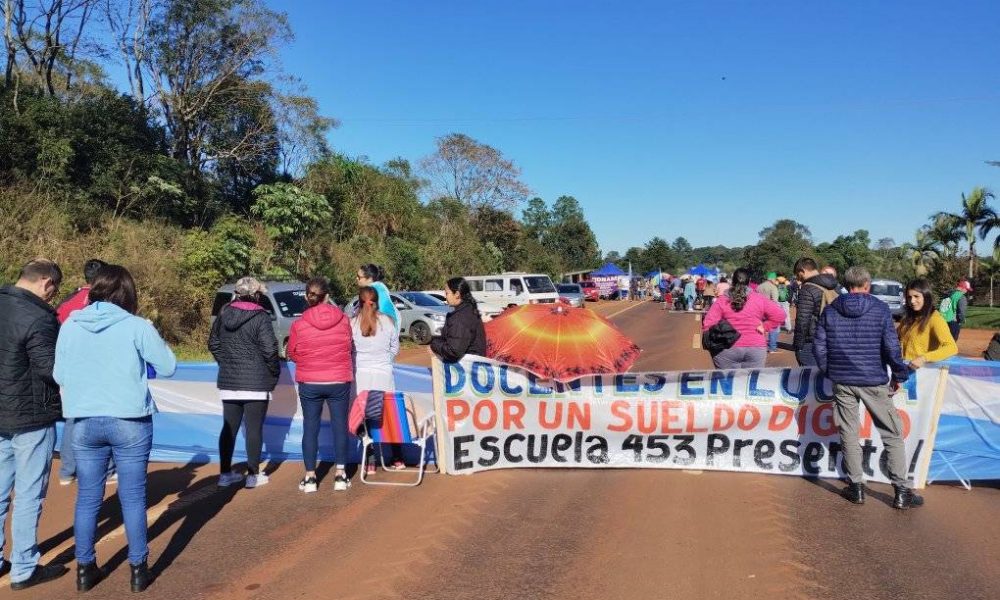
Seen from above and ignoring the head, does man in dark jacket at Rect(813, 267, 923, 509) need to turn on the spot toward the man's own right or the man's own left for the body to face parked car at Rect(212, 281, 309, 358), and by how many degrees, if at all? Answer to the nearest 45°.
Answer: approximately 90° to the man's own left

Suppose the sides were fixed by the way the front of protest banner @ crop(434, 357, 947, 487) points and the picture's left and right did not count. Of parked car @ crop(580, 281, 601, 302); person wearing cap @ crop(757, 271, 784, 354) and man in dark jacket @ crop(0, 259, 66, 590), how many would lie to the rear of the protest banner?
2

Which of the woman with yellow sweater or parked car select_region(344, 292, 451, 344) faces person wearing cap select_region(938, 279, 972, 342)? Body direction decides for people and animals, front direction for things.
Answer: the parked car

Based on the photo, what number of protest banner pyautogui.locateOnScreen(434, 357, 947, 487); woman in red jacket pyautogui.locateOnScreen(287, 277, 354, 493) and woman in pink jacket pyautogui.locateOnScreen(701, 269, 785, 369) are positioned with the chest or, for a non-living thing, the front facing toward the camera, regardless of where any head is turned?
1

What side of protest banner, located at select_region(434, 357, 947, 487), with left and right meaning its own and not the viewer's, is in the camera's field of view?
front

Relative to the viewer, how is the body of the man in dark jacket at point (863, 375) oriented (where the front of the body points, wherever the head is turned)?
away from the camera

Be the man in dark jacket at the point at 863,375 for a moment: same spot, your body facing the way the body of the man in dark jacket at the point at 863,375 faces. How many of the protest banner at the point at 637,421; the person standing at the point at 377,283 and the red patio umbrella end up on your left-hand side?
3

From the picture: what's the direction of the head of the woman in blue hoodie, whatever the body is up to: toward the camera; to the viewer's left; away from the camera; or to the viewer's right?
away from the camera

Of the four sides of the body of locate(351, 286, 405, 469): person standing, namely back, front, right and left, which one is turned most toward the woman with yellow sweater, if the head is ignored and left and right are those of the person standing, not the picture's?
right

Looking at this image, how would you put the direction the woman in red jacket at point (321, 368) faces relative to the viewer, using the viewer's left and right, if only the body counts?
facing away from the viewer

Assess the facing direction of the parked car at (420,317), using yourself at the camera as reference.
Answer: facing the viewer and to the right of the viewer

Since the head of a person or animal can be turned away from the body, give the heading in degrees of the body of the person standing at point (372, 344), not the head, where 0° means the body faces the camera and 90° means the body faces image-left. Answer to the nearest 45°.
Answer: approximately 180°

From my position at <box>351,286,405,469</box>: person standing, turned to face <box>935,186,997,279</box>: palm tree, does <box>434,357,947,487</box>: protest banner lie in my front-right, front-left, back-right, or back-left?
front-right

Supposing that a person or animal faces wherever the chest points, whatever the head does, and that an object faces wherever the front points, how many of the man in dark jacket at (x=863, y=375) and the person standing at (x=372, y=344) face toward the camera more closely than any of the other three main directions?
0

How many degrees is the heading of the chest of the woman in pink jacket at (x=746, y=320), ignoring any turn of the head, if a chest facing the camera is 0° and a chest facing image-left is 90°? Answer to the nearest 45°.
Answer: approximately 180°

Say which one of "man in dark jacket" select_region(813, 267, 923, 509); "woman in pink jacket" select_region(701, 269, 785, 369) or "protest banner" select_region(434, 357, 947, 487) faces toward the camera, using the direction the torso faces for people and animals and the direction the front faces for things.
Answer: the protest banner
